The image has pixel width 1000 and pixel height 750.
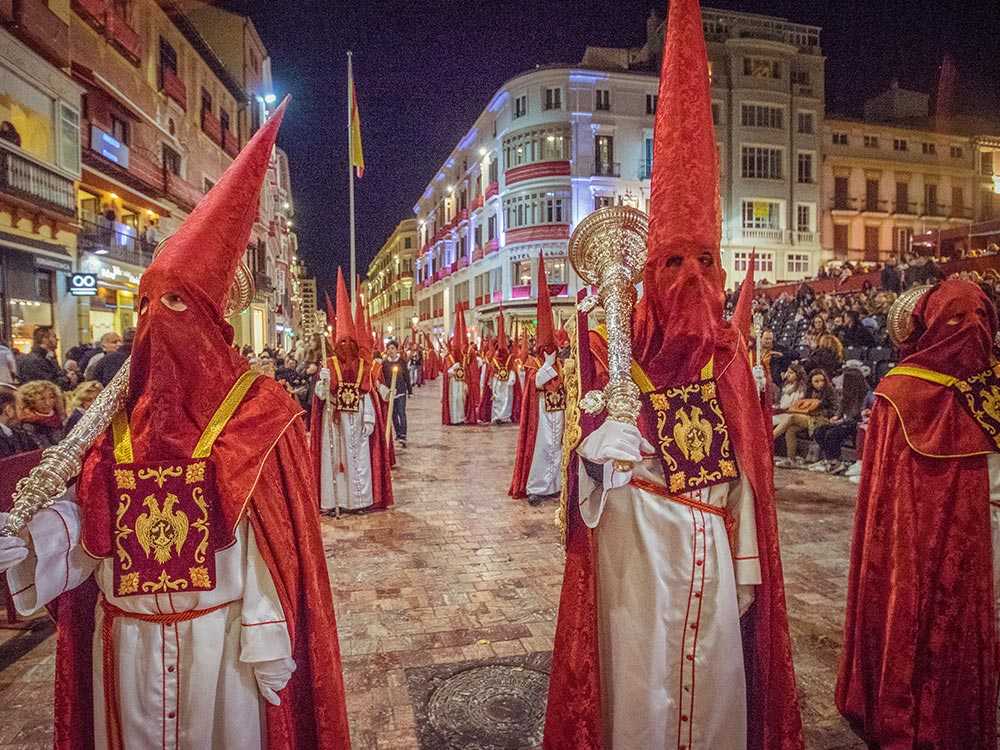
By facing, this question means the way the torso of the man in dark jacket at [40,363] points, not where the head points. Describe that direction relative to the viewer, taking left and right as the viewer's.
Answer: facing to the right of the viewer

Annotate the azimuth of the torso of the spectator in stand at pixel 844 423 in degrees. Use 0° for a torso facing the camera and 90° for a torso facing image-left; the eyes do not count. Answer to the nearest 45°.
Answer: approximately 90°

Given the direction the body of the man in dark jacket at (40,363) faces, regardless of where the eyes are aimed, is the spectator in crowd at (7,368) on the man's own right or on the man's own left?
on the man's own right

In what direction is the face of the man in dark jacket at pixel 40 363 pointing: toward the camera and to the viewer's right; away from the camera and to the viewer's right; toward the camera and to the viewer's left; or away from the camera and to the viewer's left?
toward the camera and to the viewer's right
